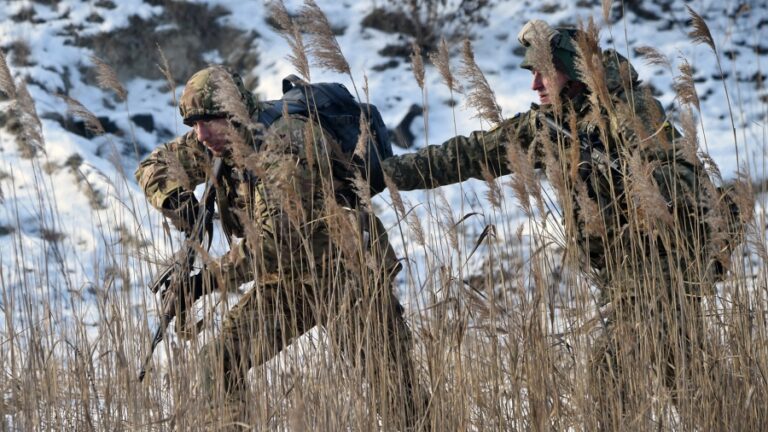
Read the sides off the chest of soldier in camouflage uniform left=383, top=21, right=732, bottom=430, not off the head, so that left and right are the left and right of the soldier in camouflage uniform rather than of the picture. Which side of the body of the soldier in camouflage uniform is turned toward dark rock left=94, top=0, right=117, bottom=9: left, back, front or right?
right

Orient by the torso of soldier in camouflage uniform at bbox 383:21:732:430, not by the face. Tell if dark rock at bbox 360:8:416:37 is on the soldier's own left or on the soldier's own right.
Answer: on the soldier's own right

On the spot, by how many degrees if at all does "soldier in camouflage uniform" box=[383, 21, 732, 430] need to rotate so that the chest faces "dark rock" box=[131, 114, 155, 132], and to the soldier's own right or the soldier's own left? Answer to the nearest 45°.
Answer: approximately 90° to the soldier's own right

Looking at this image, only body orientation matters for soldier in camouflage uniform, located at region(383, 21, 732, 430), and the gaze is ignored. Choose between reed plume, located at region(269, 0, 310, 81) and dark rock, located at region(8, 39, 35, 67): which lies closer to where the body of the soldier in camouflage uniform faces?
the reed plume

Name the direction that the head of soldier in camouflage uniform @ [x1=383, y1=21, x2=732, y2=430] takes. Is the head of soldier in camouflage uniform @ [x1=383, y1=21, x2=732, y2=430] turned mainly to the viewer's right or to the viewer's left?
to the viewer's left

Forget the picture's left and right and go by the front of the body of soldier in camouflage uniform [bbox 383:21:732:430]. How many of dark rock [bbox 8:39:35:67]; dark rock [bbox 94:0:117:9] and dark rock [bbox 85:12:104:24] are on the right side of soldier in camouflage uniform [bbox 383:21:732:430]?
3

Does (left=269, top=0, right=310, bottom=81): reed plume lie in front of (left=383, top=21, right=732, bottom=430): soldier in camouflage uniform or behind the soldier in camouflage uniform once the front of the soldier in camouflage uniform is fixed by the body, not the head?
in front

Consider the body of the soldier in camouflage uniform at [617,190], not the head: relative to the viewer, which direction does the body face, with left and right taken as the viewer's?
facing the viewer and to the left of the viewer

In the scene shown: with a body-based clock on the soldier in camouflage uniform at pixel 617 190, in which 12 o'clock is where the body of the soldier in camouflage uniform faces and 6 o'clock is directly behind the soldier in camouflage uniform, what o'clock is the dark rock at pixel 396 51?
The dark rock is roughly at 4 o'clock from the soldier in camouflage uniform.

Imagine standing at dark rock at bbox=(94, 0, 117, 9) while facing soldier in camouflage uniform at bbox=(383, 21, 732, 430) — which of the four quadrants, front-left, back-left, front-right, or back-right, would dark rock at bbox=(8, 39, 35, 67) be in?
front-right

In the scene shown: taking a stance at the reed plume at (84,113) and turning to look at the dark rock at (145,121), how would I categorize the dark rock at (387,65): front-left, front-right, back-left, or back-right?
front-right

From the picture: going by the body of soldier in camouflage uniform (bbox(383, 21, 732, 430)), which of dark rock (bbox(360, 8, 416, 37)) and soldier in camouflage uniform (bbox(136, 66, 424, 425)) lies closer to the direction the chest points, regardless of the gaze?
the soldier in camouflage uniform

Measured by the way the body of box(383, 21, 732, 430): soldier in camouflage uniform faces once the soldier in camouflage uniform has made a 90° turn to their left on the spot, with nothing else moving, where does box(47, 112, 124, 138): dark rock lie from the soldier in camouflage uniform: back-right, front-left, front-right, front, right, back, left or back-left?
back

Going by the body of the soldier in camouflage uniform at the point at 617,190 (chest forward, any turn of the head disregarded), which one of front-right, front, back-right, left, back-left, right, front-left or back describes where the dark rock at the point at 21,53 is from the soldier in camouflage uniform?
right
